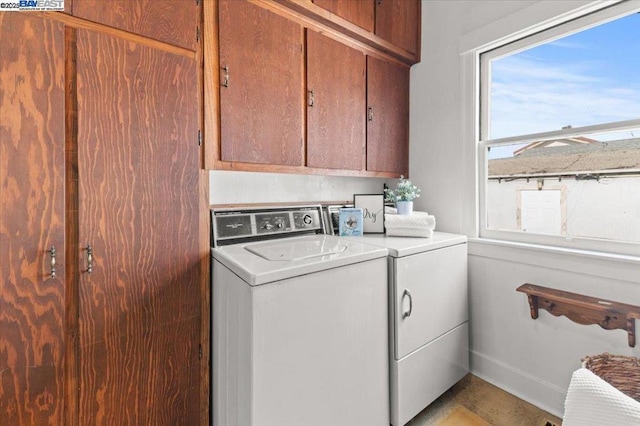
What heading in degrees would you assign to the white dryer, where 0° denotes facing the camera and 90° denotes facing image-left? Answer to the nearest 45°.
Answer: approximately 315°

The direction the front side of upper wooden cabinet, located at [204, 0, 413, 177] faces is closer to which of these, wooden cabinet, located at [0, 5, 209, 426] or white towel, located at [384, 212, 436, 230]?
the white towel

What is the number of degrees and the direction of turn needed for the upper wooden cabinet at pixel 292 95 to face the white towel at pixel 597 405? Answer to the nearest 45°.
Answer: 0° — it already faces it

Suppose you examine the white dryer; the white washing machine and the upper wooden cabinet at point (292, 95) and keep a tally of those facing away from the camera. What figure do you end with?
0

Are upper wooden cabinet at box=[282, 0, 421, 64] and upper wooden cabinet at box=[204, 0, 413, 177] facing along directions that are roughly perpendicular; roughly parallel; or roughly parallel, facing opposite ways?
roughly parallel

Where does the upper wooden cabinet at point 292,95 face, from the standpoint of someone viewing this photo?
facing the viewer and to the right of the viewer

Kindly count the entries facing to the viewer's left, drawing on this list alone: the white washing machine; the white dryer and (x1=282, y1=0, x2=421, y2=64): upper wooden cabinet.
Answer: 0

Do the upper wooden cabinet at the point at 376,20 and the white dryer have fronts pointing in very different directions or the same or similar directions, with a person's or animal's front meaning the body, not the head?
same or similar directions
